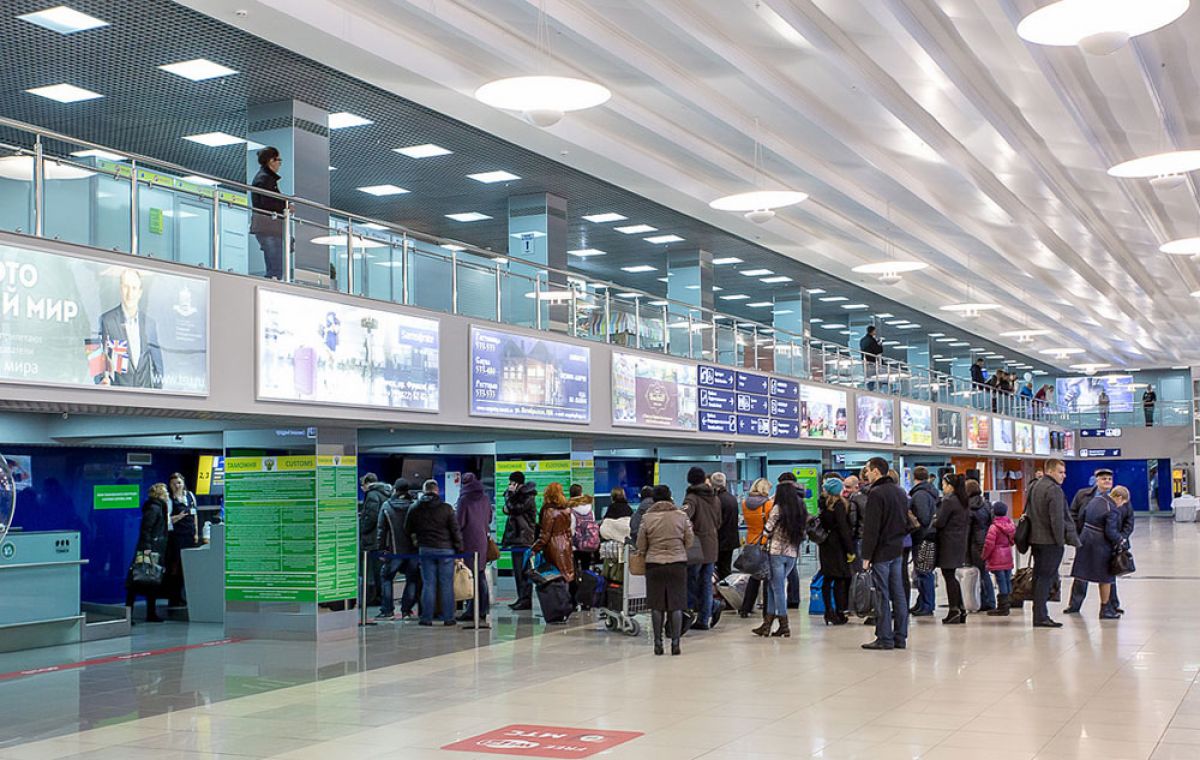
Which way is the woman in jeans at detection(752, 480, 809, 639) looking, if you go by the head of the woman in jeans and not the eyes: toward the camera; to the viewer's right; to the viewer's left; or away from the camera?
away from the camera

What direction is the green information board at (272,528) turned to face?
toward the camera

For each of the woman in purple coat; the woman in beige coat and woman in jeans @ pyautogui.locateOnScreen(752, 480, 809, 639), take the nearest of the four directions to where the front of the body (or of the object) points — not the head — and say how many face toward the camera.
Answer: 0

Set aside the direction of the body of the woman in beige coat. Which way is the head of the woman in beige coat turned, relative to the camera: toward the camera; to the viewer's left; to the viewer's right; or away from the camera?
away from the camera

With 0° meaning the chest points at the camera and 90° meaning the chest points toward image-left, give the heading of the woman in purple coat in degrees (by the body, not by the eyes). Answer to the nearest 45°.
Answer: approximately 135°

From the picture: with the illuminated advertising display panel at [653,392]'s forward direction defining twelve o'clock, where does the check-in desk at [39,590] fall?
The check-in desk is roughly at 3 o'clock from the illuminated advertising display panel.

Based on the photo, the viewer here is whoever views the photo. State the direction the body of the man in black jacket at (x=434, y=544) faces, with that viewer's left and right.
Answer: facing away from the viewer

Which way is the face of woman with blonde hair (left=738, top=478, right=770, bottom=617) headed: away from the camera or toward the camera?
away from the camera

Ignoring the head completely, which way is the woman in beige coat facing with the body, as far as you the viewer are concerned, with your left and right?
facing away from the viewer

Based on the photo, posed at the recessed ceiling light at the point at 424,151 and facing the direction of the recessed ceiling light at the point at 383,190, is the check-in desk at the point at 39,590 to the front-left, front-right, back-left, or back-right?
back-left

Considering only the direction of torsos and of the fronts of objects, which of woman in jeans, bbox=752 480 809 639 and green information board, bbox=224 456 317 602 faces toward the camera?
the green information board

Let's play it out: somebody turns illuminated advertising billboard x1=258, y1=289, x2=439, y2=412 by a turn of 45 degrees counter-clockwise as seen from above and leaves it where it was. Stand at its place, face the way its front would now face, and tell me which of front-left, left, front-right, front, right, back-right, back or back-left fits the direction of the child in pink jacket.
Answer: front

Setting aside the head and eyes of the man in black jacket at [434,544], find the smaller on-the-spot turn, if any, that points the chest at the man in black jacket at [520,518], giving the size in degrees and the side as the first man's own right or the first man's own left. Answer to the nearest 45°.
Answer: approximately 45° to the first man's own right

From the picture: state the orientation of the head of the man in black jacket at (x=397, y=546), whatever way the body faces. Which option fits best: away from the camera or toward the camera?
away from the camera

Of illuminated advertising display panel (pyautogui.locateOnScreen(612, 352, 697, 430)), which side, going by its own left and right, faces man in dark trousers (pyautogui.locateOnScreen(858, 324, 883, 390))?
left
